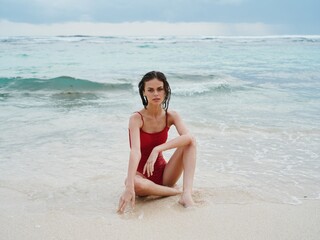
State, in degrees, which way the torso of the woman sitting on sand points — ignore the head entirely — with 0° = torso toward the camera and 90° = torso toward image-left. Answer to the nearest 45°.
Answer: approximately 0°

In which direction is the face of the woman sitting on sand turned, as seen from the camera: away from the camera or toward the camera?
toward the camera
